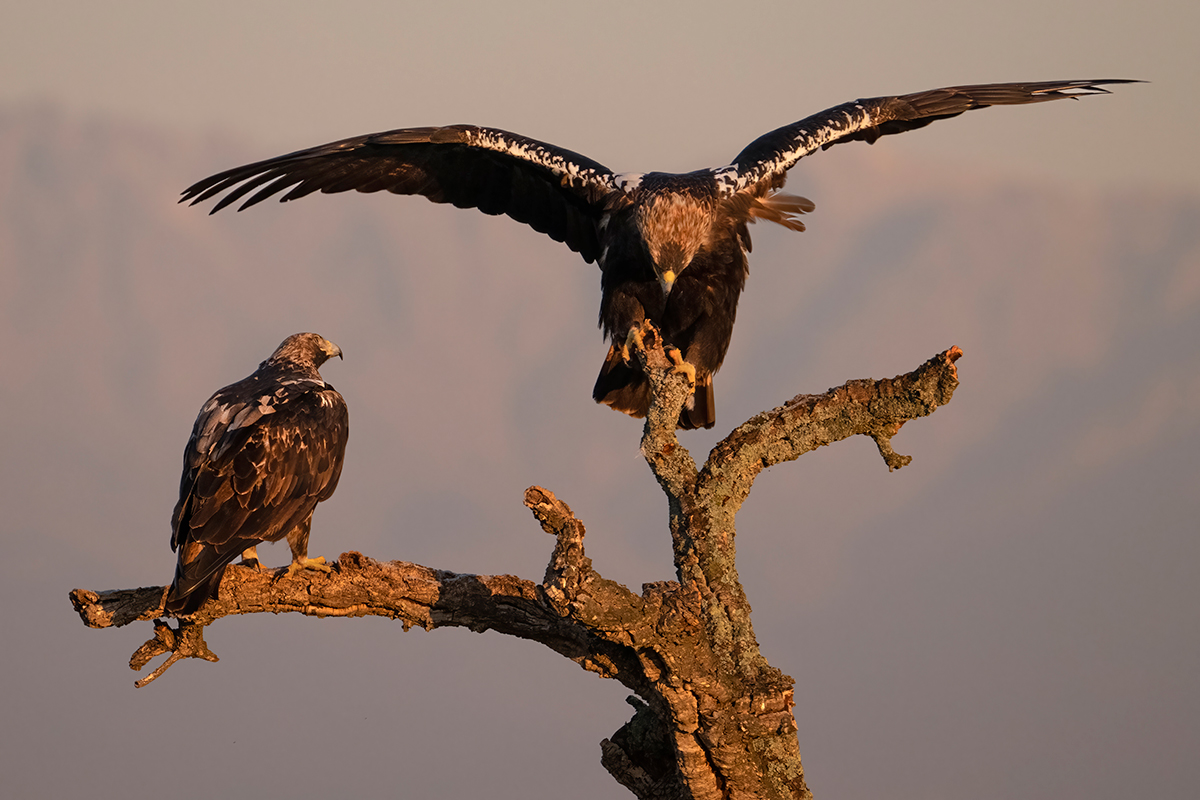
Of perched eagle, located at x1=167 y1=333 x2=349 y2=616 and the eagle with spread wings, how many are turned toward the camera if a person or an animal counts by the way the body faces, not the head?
1

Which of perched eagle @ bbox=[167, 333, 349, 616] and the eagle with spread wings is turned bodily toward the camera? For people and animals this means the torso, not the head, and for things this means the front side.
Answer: the eagle with spread wings

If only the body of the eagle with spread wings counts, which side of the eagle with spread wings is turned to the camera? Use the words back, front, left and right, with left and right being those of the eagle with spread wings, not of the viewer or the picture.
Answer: front

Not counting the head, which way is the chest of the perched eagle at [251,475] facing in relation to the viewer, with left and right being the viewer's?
facing away from the viewer and to the right of the viewer
